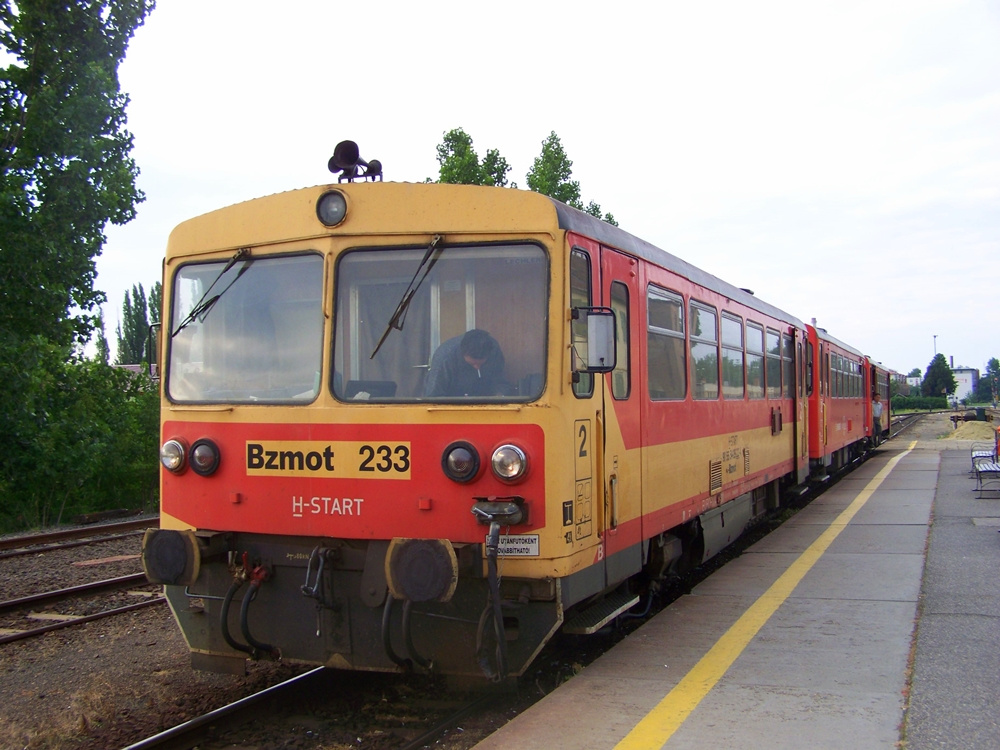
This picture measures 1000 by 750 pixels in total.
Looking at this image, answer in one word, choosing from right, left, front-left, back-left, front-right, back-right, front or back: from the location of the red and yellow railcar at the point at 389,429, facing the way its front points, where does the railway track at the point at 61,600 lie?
right

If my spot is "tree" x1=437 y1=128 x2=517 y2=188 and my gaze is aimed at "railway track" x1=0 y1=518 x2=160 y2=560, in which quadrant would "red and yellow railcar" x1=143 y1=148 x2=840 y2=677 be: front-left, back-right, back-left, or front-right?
front-left

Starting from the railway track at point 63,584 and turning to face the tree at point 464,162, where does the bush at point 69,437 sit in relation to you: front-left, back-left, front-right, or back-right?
front-left

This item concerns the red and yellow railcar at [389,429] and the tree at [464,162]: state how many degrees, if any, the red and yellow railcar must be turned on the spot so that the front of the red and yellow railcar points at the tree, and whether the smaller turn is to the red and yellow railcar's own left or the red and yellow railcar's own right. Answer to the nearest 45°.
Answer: approximately 135° to the red and yellow railcar's own right

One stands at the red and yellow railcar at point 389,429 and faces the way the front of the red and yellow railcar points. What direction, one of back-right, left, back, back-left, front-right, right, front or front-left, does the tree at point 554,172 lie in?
back-right

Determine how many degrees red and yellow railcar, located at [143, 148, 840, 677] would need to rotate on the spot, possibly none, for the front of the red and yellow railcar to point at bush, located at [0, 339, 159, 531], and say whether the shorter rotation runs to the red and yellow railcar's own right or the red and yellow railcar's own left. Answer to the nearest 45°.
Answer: approximately 90° to the red and yellow railcar's own right

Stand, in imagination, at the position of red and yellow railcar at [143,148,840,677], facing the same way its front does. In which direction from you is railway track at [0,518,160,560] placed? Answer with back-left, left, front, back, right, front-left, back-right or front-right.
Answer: right

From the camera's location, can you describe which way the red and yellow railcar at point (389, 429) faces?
facing the viewer and to the left of the viewer

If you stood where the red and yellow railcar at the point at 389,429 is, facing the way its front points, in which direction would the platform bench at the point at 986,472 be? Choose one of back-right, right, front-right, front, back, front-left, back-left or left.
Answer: back

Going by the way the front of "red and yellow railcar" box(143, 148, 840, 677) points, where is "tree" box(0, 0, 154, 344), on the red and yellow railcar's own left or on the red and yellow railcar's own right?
on the red and yellow railcar's own right

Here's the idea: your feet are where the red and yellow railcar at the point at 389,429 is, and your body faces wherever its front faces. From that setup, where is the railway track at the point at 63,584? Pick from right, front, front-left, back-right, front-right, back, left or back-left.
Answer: right

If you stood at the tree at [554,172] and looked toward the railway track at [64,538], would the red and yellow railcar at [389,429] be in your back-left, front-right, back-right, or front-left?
front-left
